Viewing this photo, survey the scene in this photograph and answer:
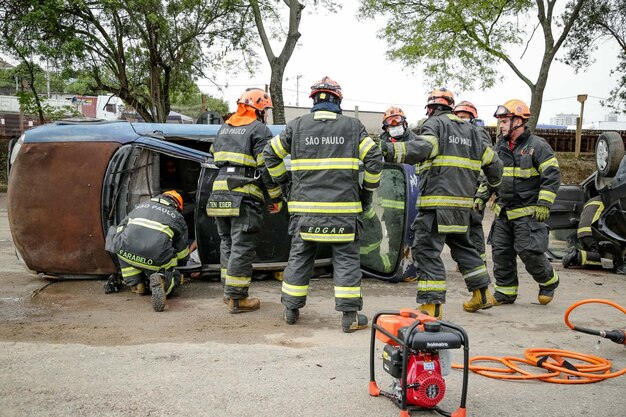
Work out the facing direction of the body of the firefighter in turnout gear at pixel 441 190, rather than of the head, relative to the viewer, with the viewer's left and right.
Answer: facing away from the viewer and to the left of the viewer

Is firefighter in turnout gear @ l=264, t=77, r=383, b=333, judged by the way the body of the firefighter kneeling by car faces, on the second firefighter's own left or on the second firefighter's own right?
on the second firefighter's own right

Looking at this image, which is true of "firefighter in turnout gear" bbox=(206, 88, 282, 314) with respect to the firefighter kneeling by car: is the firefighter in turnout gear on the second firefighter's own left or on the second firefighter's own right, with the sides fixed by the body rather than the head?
on the second firefighter's own right

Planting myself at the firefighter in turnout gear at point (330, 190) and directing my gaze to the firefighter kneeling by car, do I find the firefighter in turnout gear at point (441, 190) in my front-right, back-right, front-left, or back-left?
back-right

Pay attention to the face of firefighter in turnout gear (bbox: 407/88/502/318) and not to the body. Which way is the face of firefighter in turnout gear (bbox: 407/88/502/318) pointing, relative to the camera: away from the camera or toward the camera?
away from the camera

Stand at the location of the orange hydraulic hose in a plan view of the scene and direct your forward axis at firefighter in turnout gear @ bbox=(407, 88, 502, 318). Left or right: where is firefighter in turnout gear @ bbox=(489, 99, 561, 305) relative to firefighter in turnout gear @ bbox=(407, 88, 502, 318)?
right

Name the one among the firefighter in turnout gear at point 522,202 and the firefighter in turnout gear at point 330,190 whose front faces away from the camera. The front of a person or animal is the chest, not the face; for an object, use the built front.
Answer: the firefighter in turnout gear at point 330,190

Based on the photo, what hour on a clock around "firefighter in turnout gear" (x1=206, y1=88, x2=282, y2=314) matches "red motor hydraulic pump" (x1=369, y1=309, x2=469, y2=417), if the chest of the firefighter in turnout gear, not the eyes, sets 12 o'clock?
The red motor hydraulic pump is roughly at 4 o'clock from the firefighter in turnout gear.

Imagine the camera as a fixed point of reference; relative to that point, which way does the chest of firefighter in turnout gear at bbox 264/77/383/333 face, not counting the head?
away from the camera

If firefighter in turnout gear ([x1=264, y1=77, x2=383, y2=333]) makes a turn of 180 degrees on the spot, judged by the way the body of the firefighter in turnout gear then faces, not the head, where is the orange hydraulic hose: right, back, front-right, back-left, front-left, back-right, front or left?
front-left

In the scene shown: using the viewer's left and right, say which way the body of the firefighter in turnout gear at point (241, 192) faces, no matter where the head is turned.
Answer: facing away from the viewer and to the right of the viewer

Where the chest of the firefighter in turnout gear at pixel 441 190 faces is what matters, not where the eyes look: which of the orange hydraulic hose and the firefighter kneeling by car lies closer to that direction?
the firefighter kneeling by car

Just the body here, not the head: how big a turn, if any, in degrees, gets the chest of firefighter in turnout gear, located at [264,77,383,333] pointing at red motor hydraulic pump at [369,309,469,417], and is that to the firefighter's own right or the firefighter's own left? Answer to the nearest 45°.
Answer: approximately 180°

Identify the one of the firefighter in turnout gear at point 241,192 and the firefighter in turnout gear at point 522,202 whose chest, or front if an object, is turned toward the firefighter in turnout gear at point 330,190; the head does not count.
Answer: the firefighter in turnout gear at point 522,202

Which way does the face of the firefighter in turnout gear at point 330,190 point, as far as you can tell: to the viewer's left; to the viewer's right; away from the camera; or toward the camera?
away from the camera

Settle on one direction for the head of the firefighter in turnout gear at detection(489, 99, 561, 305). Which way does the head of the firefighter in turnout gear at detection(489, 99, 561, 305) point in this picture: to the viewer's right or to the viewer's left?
to the viewer's left

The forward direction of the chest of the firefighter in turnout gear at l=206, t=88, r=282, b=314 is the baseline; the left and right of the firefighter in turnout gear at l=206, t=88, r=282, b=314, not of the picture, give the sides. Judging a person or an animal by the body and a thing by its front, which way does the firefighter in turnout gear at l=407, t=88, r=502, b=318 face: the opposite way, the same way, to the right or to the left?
to the left
